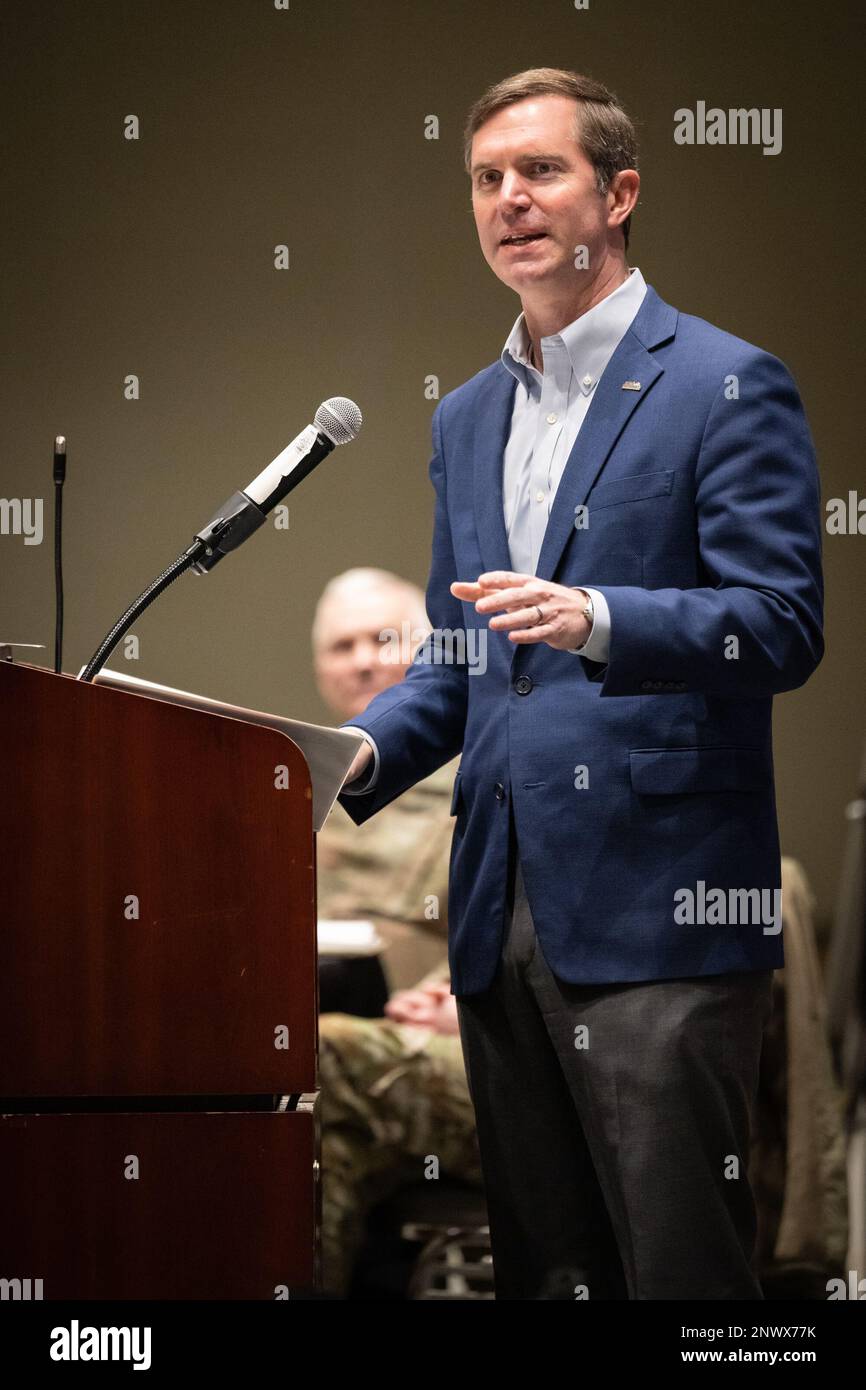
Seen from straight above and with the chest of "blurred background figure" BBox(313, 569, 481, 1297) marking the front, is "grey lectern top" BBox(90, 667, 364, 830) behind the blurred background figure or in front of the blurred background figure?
in front

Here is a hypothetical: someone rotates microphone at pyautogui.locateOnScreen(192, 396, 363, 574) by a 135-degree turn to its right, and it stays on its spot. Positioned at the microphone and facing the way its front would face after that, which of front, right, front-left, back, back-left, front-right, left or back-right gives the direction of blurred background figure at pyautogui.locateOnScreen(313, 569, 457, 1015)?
back-right

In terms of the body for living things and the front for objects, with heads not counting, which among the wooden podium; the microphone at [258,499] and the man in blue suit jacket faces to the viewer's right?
the microphone

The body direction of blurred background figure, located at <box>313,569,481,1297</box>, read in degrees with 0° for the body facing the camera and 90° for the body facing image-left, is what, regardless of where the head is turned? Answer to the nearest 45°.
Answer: approximately 45°

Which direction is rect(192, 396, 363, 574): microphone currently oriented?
to the viewer's right

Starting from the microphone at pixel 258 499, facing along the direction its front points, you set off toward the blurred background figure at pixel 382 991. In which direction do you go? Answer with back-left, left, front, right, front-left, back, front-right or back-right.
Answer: left

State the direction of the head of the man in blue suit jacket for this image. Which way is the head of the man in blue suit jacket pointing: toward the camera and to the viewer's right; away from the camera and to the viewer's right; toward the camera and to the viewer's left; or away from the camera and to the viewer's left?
toward the camera and to the viewer's left

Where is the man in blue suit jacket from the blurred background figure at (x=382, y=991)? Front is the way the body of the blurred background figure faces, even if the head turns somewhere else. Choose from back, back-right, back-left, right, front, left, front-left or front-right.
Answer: front-left

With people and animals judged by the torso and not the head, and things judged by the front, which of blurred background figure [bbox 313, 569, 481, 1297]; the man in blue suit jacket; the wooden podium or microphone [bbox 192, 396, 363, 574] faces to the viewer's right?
the microphone
